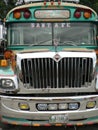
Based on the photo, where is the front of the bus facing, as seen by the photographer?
facing the viewer
